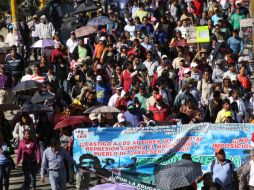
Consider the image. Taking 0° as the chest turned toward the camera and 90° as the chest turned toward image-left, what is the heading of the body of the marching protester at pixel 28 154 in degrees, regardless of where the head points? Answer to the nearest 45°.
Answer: approximately 0°

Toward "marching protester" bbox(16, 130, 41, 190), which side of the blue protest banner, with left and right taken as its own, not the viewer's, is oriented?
right

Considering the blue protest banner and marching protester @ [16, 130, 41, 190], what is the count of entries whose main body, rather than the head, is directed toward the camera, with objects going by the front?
2

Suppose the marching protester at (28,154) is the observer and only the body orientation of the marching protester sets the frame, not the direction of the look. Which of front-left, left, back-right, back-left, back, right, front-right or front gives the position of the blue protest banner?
left

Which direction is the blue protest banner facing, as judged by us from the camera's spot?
facing the viewer

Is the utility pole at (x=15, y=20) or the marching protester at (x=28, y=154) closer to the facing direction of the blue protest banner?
the marching protester

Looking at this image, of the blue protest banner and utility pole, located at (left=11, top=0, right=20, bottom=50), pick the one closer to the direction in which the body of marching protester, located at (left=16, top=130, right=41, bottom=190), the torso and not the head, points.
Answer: the blue protest banner

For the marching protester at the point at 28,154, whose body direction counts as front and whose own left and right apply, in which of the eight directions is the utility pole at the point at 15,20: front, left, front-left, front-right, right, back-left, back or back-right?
back
